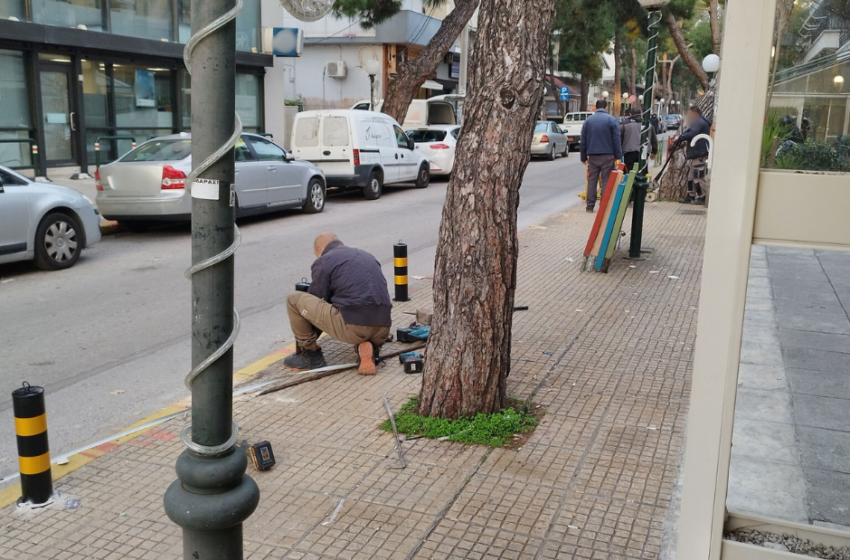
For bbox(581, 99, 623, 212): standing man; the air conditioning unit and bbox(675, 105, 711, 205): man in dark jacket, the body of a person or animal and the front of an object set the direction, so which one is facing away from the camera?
the standing man

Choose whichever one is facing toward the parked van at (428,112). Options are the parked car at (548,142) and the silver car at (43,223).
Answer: the silver car

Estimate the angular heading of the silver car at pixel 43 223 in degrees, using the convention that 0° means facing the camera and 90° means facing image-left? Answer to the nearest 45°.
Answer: approximately 225°

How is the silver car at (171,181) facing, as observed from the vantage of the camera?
facing away from the viewer and to the right of the viewer

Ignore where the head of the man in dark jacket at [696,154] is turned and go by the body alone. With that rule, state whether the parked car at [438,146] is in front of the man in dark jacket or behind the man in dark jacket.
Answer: in front

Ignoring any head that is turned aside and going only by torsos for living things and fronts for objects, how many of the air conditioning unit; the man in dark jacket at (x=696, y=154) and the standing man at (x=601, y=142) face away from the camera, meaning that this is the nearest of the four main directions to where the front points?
1

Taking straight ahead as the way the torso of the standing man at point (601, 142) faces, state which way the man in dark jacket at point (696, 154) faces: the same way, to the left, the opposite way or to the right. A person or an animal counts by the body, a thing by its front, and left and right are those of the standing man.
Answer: to the left

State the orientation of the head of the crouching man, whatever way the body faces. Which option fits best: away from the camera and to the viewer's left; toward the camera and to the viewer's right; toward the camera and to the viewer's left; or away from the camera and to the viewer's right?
away from the camera and to the viewer's left

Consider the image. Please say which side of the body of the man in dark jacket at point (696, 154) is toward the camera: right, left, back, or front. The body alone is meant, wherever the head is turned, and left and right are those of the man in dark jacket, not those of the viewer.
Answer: left

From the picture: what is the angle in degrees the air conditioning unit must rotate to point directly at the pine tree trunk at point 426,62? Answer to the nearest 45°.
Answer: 0° — it already faces it

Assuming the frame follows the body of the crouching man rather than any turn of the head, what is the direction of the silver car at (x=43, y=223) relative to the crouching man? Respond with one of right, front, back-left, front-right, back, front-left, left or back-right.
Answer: front

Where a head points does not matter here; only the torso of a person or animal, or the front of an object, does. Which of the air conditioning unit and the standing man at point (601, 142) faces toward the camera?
the air conditioning unit

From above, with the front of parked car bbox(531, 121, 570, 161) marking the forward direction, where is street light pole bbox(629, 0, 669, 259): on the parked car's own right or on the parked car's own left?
on the parked car's own right

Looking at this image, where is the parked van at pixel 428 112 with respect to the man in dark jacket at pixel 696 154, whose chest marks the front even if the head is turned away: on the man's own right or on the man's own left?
on the man's own right

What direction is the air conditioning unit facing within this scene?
toward the camera

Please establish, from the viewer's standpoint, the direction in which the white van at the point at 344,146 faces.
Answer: facing away from the viewer and to the right of the viewer
